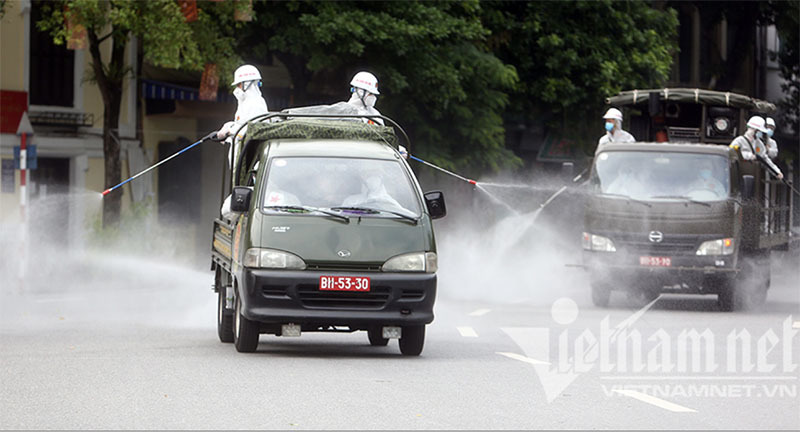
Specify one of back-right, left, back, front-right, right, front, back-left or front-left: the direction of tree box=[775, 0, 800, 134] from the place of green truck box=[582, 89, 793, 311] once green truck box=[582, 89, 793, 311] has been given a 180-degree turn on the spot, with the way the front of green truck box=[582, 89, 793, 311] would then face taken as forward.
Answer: front

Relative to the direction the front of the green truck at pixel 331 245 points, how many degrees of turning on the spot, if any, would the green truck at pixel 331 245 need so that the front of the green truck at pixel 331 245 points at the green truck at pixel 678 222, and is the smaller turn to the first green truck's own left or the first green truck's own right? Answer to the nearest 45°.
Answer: approximately 135° to the first green truck's own left

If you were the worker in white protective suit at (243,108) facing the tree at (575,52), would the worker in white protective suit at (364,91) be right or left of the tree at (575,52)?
right

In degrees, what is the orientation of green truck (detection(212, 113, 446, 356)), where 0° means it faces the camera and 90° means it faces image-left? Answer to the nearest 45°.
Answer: approximately 0°

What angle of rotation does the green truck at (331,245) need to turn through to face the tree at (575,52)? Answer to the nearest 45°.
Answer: approximately 180°

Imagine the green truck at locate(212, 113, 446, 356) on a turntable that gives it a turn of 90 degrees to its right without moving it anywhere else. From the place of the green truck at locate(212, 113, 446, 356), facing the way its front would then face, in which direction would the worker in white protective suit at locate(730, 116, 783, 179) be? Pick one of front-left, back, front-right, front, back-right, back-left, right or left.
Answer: back-right

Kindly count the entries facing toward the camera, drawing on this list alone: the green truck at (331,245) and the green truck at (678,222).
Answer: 2

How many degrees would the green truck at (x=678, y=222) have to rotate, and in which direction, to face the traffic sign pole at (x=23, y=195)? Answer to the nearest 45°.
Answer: approximately 90° to its right

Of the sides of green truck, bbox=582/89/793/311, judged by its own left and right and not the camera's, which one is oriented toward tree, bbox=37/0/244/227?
right
